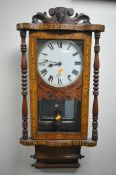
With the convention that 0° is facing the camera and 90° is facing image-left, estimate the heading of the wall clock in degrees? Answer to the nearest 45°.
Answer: approximately 0°
